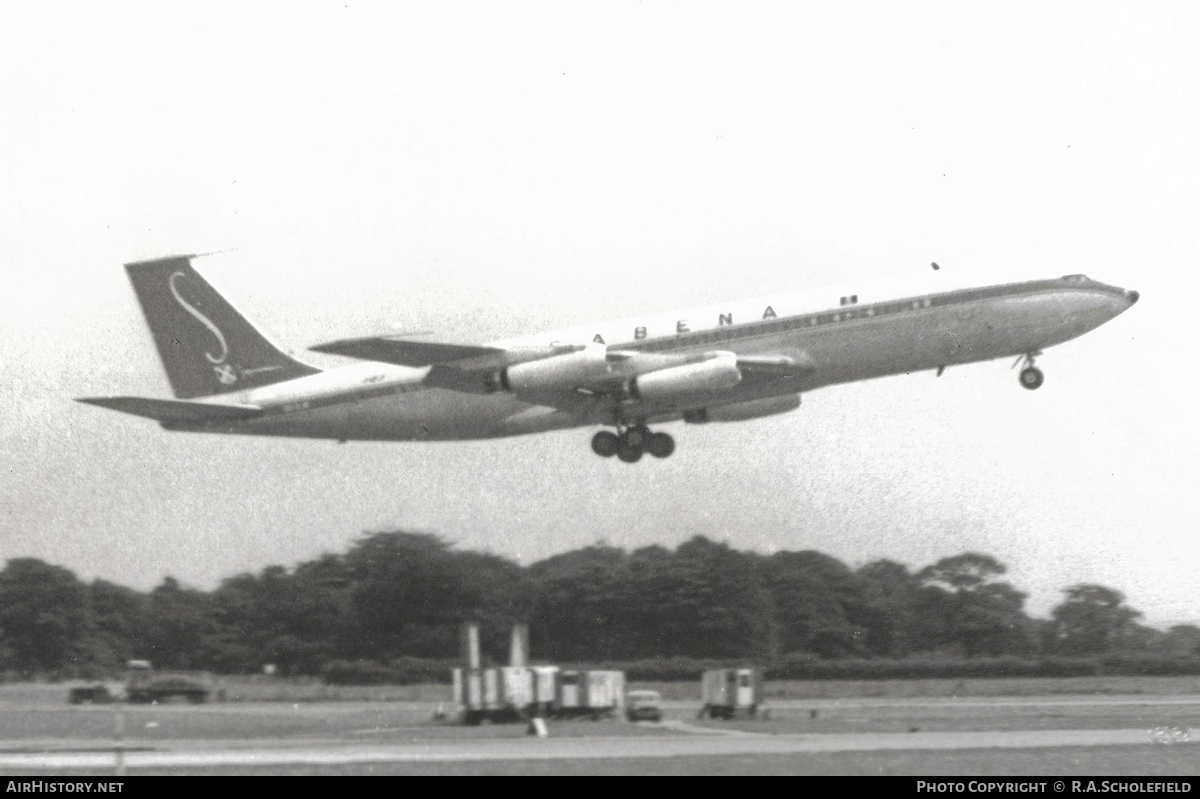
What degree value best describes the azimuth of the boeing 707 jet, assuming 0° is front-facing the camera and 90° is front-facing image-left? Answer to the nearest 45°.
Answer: approximately 270°
